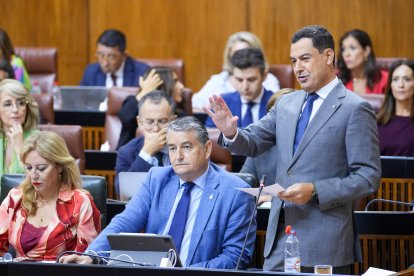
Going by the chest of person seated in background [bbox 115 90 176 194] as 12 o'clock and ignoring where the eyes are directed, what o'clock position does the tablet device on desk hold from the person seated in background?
The tablet device on desk is roughly at 12 o'clock from the person seated in background.

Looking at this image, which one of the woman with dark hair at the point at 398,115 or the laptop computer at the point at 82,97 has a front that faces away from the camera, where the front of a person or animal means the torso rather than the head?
the laptop computer

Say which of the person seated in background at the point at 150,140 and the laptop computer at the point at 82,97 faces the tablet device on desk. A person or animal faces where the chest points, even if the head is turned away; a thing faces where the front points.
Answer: the person seated in background

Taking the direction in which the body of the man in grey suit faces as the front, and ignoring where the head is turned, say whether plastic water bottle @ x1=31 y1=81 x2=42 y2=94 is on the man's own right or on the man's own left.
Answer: on the man's own right

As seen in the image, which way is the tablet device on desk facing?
away from the camera

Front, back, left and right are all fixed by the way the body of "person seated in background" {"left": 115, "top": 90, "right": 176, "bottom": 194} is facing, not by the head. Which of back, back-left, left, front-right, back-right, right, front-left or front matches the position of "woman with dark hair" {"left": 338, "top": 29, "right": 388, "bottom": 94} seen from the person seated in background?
back-left
